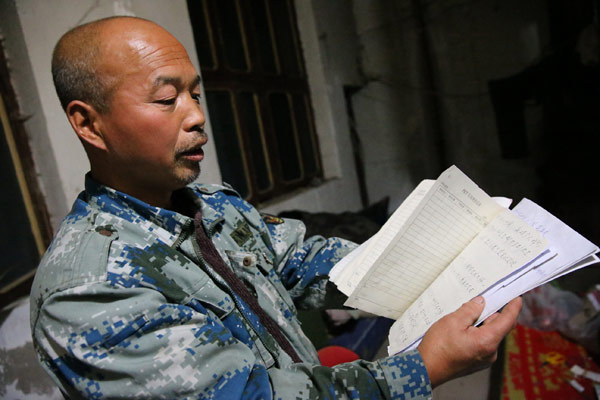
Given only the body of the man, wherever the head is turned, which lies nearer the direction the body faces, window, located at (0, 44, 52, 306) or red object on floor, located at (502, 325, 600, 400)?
the red object on floor

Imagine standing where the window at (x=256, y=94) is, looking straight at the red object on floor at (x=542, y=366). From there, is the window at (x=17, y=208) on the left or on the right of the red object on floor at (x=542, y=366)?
right

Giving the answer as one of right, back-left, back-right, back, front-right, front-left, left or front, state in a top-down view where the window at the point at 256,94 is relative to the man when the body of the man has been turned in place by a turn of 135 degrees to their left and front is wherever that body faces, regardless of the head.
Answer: front

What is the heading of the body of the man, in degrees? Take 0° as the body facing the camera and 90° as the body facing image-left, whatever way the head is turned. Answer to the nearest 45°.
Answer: approximately 315°

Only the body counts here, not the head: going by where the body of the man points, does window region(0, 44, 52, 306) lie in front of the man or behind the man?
behind
